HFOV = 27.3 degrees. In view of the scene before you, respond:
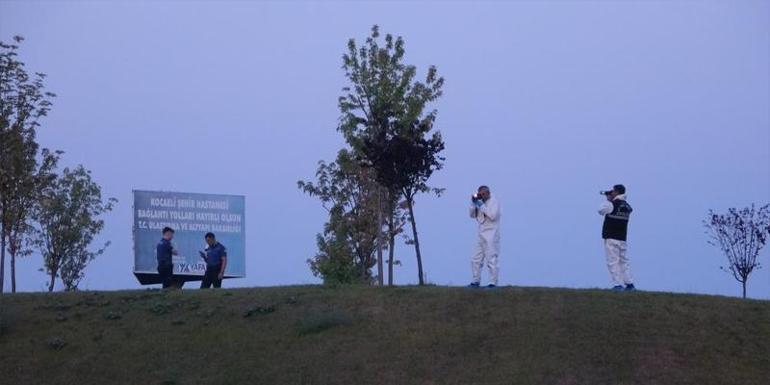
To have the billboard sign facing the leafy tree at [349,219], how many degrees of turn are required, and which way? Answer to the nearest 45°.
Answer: approximately 90° to its left

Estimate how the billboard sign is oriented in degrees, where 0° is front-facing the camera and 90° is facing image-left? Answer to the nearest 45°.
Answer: approximately 0°

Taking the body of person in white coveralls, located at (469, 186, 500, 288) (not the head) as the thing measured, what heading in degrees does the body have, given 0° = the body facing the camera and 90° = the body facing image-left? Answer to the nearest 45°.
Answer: approximately 45°

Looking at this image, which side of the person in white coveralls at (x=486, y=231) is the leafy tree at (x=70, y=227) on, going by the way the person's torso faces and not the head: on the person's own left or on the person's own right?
on the person's own right

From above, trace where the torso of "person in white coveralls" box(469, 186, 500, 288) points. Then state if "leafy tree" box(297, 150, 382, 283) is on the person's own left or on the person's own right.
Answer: on the person's own right

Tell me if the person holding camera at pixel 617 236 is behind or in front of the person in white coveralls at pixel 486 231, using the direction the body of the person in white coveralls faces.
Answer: behind

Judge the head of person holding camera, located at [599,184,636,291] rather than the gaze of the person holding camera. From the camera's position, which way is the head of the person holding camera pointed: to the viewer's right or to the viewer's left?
to the viewer's left

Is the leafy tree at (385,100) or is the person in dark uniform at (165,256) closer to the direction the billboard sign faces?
the person in dark uniform
